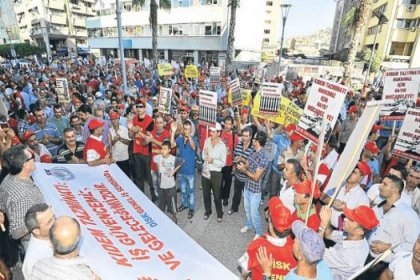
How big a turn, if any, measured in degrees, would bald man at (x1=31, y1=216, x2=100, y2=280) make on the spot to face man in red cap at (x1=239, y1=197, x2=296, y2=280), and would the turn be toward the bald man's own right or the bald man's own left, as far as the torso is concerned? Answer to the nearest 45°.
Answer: approximately 90° to the bald man's own right

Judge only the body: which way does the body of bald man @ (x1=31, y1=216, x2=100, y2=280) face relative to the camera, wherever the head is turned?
away from the camera

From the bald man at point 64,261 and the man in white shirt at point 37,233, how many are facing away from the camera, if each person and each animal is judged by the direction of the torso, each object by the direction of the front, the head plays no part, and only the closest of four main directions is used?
1

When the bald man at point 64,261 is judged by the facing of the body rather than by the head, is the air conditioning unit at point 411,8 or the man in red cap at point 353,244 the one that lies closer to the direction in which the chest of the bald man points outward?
the air conditioning unit

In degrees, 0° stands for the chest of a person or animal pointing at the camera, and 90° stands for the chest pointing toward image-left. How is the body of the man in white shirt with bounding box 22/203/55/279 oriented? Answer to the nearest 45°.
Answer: approximately 270°

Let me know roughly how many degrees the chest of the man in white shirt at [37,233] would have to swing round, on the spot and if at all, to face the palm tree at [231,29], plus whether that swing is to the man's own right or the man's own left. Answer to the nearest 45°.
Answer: approximately 45° to the man's own left

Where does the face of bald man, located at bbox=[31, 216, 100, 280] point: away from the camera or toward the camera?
away from the camera
